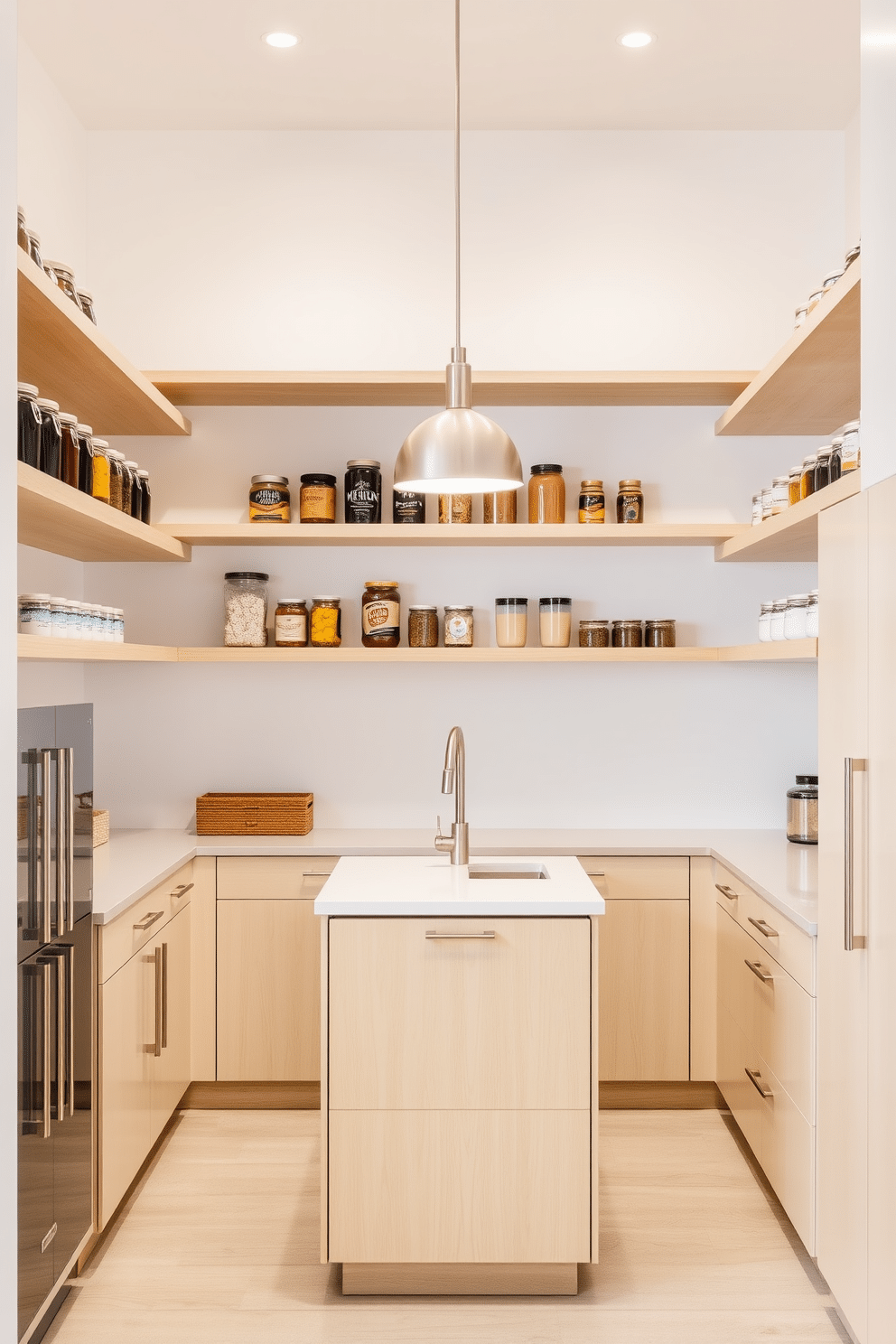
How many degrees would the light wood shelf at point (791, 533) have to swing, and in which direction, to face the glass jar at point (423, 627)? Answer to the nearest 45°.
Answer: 0° — it already faces it

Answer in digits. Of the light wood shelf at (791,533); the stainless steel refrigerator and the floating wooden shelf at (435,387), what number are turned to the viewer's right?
1

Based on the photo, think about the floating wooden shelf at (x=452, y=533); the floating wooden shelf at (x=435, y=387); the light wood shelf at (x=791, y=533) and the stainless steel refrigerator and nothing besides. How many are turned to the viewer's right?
1

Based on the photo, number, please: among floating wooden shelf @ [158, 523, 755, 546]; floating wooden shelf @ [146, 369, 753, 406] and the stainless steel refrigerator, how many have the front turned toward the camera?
2

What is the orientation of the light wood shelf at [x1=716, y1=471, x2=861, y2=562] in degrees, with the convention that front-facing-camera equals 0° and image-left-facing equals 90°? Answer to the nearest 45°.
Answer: approximately 90°

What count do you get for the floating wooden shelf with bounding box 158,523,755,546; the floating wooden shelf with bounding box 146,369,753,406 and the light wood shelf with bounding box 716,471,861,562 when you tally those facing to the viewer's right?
0

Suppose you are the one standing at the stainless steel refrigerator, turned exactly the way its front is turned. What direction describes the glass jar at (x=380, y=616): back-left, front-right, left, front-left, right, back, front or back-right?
front-left

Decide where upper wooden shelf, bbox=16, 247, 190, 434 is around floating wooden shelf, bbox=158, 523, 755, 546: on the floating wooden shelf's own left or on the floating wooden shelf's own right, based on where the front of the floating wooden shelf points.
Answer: on the floating wooden shelf's own right

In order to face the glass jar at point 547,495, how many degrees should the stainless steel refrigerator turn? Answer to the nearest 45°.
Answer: approximately 45° to its left

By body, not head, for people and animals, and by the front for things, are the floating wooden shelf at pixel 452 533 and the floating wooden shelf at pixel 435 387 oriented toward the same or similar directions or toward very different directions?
same or similar directions

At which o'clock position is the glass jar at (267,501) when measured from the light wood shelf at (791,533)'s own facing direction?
The glass jar is roughly at 12 o'clock from the light wood shelf.

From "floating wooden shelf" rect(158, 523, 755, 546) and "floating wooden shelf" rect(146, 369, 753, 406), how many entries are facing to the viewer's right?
0

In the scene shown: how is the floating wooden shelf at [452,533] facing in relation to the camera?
toward the camera

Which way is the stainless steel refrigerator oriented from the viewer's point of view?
to the viewer's right

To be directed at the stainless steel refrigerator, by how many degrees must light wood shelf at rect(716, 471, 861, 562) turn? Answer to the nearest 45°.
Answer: approximately 45° to its left
